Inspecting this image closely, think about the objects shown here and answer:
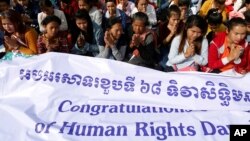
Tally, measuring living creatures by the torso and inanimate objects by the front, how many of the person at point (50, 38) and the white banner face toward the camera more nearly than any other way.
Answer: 2

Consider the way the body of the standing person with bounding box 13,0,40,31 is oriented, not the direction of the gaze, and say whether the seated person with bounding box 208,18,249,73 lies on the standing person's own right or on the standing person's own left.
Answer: on the standing person's own left

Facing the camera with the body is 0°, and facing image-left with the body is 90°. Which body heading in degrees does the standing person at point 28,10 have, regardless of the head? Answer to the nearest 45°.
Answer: approximately 45°

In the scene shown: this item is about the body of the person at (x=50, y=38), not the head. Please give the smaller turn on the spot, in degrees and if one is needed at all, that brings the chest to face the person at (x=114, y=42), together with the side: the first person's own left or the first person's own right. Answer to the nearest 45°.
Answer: approximately 90° to the first person's own left

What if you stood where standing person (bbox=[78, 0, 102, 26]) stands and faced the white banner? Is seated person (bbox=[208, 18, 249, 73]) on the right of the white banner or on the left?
left

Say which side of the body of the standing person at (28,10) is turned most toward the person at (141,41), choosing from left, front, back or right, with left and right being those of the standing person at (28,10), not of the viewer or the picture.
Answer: left
